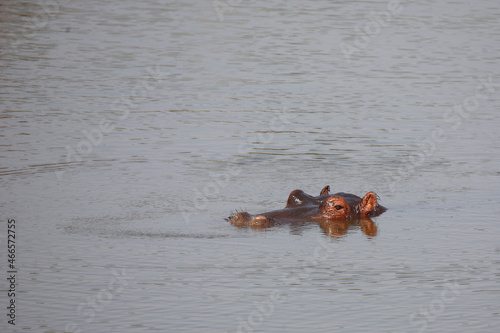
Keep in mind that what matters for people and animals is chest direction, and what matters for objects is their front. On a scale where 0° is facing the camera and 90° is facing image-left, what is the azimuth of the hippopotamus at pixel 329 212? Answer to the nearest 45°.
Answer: approximately 45°
